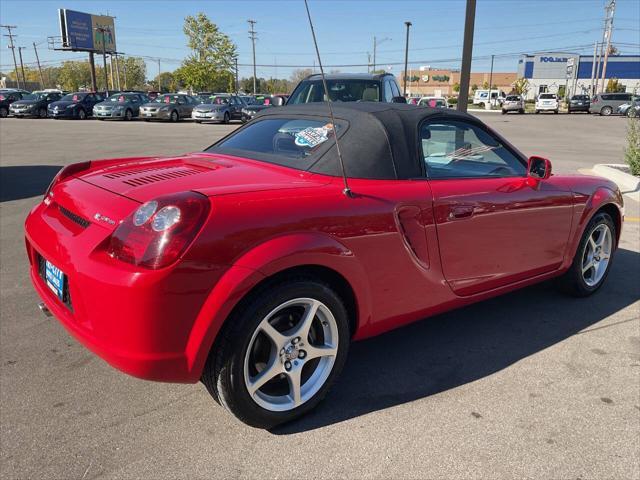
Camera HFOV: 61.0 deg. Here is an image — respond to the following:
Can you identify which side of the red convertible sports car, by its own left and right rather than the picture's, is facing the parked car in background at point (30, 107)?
left

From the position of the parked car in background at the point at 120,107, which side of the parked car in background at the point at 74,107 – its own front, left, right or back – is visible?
left

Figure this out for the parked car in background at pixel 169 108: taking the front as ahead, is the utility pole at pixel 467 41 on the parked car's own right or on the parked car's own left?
on the parked car's own left

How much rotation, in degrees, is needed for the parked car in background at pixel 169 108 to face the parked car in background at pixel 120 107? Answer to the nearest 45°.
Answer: approximately 45° to its right

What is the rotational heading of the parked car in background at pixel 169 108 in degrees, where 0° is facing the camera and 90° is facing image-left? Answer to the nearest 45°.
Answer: approximately 45°

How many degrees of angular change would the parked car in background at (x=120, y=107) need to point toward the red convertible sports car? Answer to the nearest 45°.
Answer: approximately 45° to its left

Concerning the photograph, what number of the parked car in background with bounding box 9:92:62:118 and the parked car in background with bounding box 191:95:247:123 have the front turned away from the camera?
0

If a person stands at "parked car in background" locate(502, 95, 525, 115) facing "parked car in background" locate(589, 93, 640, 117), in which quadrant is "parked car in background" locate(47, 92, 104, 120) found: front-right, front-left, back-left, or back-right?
back-right

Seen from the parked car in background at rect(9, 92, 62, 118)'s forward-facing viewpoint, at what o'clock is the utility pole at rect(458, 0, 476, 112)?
The utility pole is roughly at 10 o'clock from the parked car in background.

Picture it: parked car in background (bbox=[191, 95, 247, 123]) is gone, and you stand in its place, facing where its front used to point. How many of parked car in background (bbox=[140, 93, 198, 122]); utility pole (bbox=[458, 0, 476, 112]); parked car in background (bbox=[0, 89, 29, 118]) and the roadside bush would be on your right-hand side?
2

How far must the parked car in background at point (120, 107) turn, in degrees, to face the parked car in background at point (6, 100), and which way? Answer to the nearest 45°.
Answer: approximately 90° to its right

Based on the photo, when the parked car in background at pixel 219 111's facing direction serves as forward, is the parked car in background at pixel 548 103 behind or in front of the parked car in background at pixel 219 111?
behind
